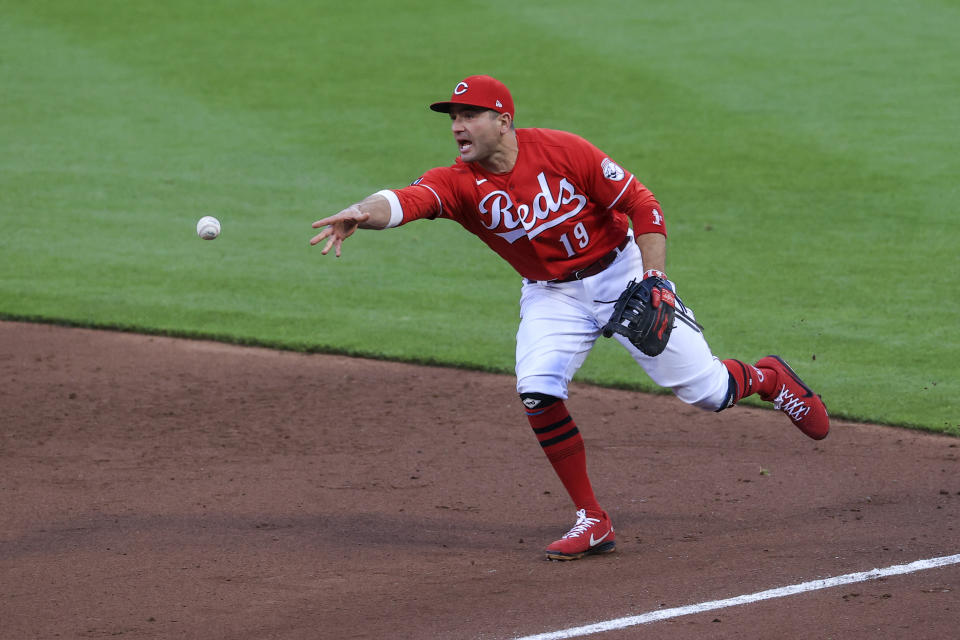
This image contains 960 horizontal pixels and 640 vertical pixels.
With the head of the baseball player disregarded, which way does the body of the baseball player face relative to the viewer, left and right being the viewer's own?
facing the viewer and to the left of the viewer

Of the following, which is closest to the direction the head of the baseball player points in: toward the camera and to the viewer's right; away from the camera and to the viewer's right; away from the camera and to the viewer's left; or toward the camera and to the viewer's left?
toward the camera and to the viewer's left

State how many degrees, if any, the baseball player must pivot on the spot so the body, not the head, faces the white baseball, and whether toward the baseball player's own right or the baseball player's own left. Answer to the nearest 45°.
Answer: approximately 45° to the baseball player's own right
